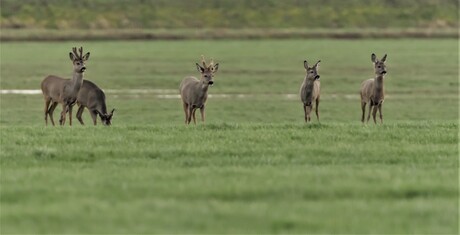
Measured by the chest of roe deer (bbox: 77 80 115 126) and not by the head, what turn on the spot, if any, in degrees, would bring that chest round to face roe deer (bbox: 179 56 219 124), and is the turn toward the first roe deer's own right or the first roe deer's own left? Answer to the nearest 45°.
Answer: approximately 45° to the first roe deer's own left

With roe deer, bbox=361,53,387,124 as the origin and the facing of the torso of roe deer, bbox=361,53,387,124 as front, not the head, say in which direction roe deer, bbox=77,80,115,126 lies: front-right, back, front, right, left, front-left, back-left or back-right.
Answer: back-right

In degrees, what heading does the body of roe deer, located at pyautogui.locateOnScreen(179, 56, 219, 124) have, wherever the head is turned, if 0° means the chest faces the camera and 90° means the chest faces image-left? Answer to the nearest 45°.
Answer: approximately 315°

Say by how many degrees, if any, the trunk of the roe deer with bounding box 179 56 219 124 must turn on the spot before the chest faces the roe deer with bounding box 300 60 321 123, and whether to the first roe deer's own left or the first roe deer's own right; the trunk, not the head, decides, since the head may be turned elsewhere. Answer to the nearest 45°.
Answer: approximately 45° to the first roe deer's own left

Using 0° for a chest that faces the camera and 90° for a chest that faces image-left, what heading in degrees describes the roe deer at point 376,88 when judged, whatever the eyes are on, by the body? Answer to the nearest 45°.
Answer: approximately 315°
